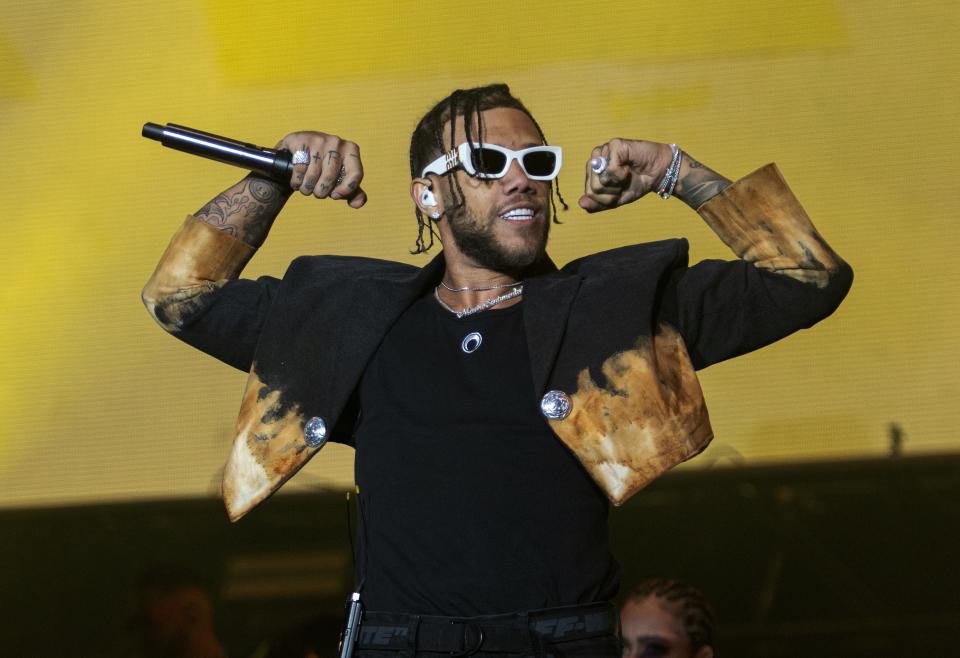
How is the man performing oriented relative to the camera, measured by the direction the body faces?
toward the camera

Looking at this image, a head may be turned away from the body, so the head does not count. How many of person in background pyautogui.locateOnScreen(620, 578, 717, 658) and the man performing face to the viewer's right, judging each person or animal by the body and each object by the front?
0

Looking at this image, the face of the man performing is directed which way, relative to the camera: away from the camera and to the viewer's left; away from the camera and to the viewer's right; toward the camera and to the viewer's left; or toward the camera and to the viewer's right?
toward the camera and to the viewer's right
